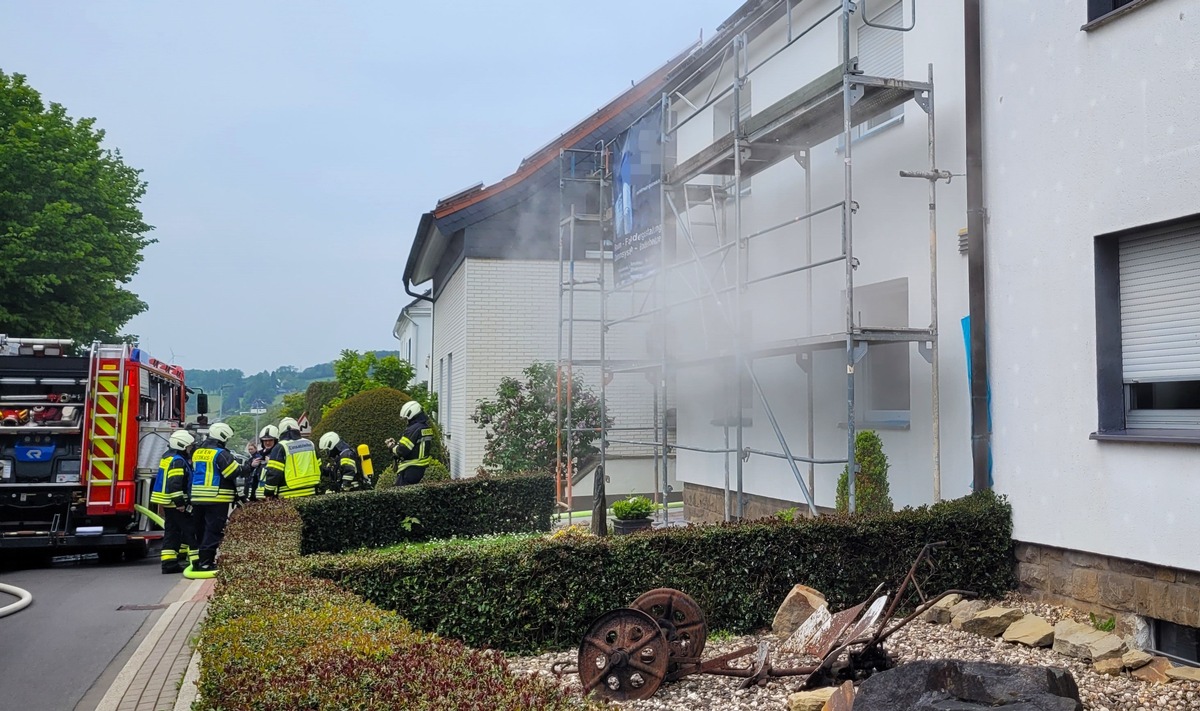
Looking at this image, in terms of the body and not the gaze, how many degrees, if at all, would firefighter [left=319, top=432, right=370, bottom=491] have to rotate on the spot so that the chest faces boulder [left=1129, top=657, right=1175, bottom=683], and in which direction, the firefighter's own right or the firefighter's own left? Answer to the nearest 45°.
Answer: approximately 135° to the firefighter's own left

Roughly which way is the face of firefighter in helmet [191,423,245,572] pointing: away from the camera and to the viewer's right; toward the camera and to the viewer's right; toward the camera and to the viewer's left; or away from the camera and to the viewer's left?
away from the camera and to the viewer's right

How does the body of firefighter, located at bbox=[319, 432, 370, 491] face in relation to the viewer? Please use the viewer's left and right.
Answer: facing to the left of the viewer

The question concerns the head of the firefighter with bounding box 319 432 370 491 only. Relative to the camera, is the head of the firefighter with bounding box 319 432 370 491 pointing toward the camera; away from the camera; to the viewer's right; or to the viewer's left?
to the viewer's left

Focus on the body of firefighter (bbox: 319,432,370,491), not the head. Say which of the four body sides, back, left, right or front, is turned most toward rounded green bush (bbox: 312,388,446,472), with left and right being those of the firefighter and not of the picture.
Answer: right

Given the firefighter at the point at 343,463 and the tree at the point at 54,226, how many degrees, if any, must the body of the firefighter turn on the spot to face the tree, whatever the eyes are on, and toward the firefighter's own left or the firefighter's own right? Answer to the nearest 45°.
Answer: approximately 45° to the firefighter's own right

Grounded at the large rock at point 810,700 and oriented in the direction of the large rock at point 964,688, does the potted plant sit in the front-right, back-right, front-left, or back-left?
back-left

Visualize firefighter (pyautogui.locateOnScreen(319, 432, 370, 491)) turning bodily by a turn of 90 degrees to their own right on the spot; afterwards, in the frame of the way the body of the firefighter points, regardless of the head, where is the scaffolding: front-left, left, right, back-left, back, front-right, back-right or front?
back-right

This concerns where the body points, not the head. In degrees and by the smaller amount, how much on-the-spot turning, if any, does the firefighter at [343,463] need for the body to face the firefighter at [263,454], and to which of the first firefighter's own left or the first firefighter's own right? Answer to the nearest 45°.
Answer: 0° — they already face them
